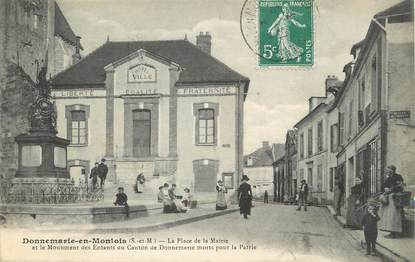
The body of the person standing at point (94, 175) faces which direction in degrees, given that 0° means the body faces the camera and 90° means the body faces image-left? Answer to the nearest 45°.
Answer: approximately 315°

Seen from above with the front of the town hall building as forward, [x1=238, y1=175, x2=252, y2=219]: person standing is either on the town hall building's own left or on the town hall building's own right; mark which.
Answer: on the town hall building's own left

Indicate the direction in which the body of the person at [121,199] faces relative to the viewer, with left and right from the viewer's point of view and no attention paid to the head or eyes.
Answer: facing the viewer

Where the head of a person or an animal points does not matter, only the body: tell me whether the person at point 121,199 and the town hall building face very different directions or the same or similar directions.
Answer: same or similar directions

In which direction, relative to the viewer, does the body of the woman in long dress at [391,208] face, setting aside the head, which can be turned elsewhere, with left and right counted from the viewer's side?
facing the viewer and to the left of the viewer

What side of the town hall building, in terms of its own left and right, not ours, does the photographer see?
front

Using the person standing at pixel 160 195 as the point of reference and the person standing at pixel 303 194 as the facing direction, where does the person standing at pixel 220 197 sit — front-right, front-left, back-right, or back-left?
front-right

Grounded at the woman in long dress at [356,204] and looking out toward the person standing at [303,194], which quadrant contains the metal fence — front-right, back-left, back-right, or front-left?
front-left
